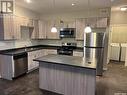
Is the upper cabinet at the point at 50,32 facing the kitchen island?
yes

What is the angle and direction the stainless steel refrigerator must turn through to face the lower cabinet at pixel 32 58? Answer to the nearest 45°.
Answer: approximately 90° to its right

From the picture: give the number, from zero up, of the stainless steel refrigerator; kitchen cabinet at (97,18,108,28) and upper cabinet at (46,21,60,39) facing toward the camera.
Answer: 3

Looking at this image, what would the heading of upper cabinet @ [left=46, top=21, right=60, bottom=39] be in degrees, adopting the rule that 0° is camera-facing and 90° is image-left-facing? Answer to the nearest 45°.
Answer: approximately 0°

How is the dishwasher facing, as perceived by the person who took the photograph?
facing the viewer and to the right of the viewer

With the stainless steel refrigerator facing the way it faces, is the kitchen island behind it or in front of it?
in front

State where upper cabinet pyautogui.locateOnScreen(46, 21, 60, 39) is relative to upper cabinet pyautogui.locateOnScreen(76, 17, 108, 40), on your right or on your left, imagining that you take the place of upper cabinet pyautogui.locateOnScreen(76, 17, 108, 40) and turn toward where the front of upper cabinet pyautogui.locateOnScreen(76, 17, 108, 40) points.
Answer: on your right

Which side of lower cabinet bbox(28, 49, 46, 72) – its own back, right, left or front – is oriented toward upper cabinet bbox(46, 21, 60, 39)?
left
